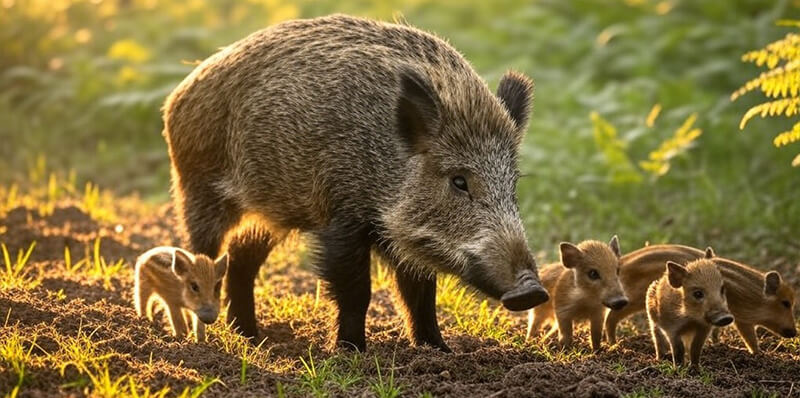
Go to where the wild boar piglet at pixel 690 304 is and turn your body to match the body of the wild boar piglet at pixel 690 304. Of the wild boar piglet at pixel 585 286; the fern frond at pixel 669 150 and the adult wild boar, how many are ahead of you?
0

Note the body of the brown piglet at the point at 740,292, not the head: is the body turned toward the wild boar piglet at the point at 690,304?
no

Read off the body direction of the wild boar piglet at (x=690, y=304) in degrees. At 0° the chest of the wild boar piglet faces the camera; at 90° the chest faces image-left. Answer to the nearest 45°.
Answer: approximately 315°

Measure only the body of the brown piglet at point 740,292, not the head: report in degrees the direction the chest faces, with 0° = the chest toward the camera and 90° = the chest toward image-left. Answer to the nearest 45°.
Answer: approximately 270°

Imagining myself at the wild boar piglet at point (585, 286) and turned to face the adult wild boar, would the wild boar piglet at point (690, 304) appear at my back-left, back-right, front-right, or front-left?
back-left

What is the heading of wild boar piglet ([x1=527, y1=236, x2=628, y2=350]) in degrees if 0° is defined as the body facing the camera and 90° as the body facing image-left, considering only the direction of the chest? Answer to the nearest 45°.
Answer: approximately 315°

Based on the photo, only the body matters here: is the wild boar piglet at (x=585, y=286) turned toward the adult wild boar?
no

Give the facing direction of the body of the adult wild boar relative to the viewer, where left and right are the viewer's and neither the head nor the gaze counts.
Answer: facing the viewer and to the right of the viewer

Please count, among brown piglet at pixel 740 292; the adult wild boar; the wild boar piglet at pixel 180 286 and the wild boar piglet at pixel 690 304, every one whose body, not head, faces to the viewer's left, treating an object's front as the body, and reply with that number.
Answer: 0

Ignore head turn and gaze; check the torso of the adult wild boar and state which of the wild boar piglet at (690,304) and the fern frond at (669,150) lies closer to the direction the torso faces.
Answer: the wild boar piglet

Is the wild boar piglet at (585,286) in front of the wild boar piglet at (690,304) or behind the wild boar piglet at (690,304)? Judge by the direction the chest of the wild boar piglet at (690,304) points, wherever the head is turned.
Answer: behind

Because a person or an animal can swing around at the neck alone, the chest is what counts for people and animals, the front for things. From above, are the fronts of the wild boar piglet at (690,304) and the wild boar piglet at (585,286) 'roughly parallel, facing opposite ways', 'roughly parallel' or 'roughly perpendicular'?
roughly parallel

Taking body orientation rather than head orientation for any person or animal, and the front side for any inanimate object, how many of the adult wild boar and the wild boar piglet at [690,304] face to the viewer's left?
0

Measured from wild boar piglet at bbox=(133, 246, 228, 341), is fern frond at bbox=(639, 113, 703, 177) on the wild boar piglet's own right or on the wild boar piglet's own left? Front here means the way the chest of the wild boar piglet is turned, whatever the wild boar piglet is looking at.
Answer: on the wild boar piglet's own left

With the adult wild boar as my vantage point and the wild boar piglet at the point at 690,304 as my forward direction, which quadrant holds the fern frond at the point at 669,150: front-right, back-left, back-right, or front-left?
front-left

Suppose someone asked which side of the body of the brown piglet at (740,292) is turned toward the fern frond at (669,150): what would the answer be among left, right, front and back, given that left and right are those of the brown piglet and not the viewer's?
left
